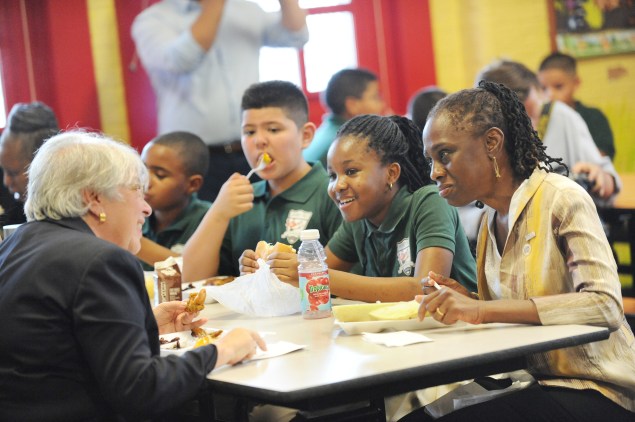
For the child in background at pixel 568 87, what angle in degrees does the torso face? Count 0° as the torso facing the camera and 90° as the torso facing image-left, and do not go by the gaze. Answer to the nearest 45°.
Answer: approximately 45°

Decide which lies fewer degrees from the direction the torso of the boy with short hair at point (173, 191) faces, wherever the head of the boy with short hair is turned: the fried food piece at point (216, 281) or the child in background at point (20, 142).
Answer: the fried food piece

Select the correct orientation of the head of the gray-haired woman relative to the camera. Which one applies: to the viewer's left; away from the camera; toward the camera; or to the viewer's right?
to the viewer's right

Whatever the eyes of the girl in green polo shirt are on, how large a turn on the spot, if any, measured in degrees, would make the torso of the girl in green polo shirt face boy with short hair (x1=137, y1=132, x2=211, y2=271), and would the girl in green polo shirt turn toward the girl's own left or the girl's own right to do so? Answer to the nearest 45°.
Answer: approximately 90° to the girl's own right

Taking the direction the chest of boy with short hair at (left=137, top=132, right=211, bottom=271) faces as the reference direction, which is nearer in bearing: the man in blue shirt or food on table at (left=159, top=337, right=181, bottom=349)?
the food on table

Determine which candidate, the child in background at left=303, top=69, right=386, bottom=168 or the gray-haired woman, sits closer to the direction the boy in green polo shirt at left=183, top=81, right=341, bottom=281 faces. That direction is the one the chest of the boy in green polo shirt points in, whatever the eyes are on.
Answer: the gray-haired woman
